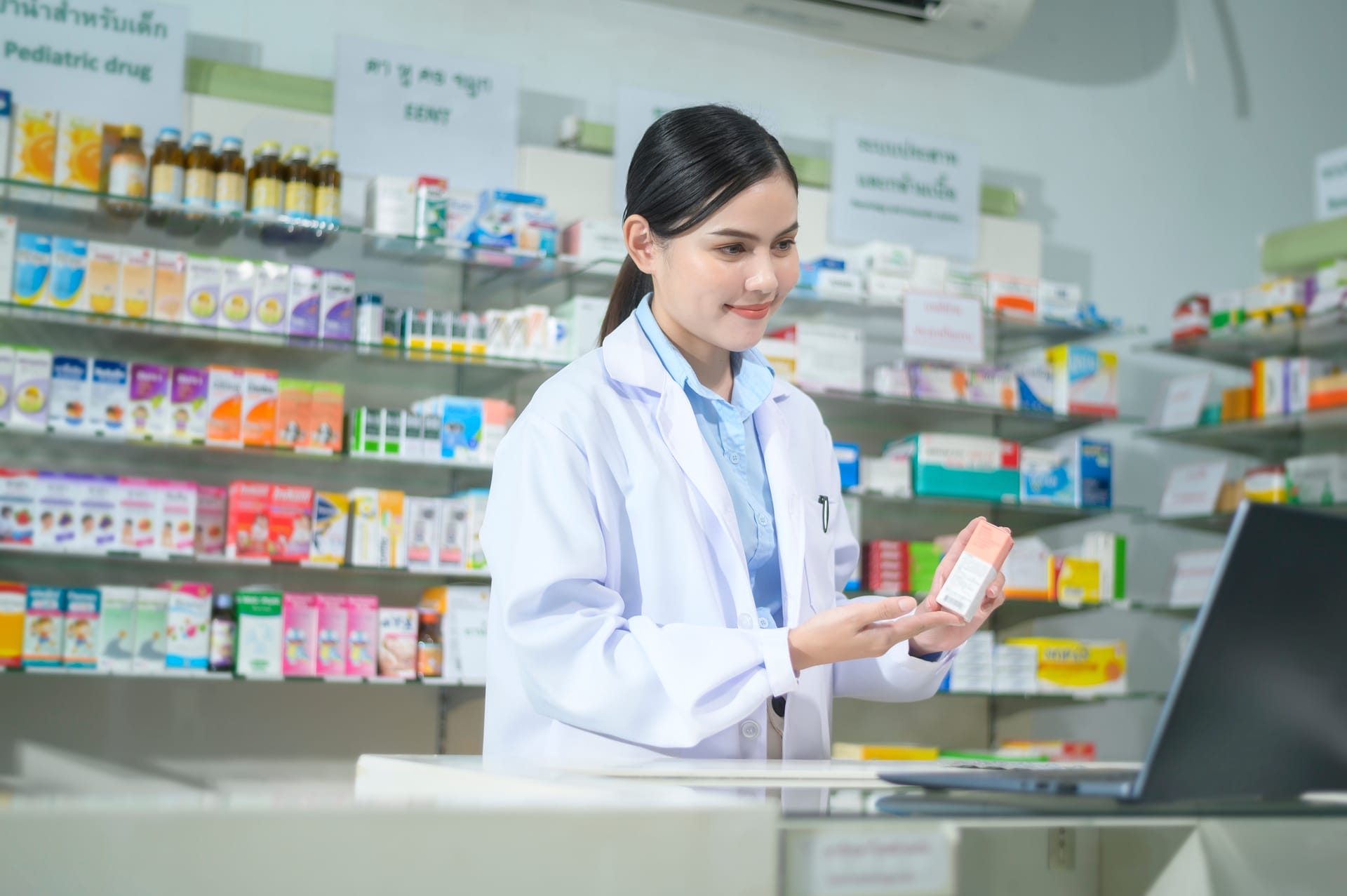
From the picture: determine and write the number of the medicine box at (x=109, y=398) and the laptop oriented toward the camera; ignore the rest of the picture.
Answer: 1

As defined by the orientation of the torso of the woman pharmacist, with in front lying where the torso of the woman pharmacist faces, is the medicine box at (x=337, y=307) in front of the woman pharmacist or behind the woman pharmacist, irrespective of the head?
behind

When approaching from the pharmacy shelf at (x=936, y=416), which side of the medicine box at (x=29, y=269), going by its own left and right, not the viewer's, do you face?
left

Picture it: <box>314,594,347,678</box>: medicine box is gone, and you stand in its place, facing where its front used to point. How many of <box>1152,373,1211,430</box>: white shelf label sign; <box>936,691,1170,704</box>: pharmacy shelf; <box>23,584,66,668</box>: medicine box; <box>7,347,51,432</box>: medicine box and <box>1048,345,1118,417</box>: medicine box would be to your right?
2

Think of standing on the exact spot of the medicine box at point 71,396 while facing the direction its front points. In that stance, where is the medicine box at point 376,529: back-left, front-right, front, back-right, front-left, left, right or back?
left
